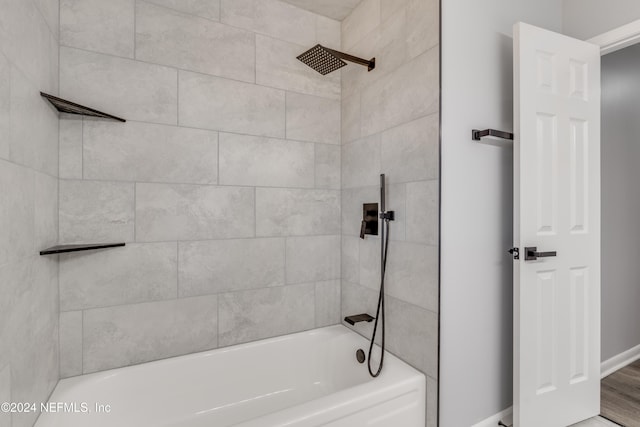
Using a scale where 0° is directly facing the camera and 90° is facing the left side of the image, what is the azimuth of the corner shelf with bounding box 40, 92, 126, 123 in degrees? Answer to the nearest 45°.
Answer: approximately 315°

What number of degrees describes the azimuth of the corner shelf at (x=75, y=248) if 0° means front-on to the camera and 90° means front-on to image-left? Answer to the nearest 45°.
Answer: approximately 315°

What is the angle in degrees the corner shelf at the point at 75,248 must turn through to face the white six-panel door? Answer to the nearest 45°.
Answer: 0° — it already faces it

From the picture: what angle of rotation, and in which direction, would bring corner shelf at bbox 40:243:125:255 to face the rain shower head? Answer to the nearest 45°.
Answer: approximately 45° to its left
